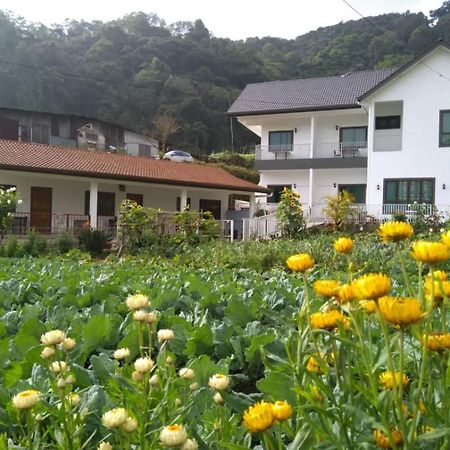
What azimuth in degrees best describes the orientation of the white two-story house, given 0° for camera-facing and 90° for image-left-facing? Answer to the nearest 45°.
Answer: approximately 0°

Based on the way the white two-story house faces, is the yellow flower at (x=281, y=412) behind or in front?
in front

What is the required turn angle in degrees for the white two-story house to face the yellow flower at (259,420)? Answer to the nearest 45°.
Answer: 0° — it already faces it

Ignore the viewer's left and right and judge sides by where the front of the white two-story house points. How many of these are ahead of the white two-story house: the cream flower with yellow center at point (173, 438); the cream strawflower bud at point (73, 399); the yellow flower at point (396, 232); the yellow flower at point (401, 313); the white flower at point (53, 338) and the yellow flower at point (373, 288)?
6

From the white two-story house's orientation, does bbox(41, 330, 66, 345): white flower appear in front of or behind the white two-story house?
in front

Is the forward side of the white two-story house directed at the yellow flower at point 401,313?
yes

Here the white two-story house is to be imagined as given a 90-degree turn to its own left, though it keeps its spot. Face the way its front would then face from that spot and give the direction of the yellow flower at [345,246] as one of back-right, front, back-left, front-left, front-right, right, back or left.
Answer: right

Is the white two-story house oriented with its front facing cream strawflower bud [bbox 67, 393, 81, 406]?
yes

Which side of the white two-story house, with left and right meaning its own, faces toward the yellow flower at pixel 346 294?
front

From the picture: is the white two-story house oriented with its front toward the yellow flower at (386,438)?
yes

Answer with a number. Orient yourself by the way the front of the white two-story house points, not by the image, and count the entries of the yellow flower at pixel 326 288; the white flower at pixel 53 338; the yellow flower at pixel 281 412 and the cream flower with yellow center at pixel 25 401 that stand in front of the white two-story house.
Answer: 4

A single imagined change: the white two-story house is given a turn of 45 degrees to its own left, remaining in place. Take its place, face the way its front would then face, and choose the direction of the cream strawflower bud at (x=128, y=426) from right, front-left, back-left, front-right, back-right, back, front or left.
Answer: front-right

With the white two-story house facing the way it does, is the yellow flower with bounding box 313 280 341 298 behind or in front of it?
in front

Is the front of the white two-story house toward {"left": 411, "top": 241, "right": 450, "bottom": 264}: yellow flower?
yes

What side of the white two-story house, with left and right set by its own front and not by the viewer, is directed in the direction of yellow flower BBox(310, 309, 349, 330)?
front

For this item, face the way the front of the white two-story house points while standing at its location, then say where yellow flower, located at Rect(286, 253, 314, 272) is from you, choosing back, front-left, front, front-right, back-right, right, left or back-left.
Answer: front

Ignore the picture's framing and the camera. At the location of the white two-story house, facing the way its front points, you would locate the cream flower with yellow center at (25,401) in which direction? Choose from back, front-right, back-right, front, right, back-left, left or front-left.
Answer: front
